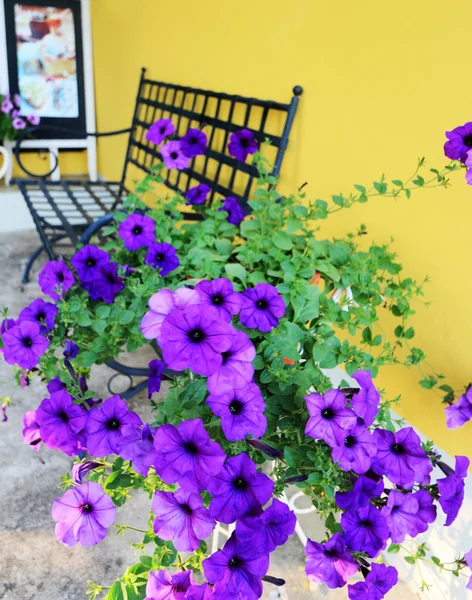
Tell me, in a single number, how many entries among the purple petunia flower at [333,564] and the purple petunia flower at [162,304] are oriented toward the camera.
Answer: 2

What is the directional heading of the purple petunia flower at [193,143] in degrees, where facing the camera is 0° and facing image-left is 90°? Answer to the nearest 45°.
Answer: approximately 0°

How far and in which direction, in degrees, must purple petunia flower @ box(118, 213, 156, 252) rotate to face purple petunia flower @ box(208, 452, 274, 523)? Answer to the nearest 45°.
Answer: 0° — it already faces it
